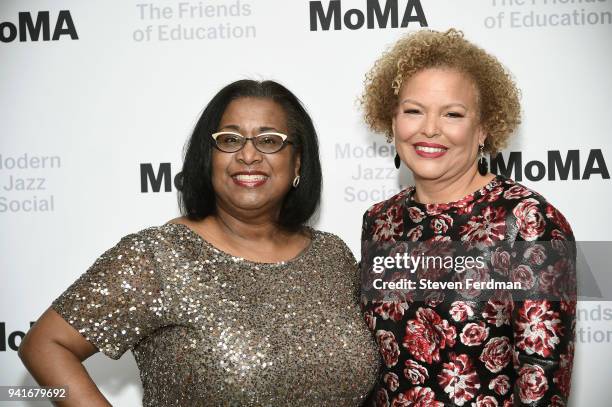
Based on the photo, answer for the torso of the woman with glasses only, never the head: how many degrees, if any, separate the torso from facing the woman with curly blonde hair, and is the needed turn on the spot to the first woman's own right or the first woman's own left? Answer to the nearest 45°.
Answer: approximately 45° to the first woman's own left

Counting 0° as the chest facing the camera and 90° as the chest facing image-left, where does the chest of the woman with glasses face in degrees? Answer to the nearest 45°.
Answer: approximately 315°

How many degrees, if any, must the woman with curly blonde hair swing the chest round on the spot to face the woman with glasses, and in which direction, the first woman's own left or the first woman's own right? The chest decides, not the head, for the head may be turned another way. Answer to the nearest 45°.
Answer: approximately 45° to the first woman's own right
